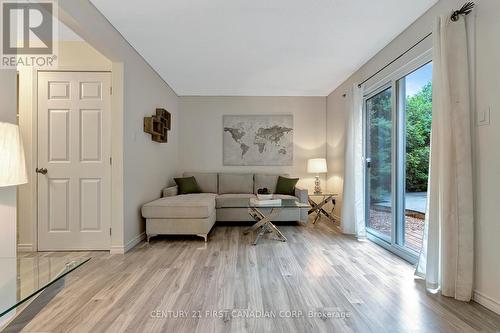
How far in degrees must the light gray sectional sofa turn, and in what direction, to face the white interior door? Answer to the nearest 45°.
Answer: approximately 45° to its right

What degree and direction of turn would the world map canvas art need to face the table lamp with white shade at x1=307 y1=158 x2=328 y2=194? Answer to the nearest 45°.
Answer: approximately 90° to its left

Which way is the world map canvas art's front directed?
toward the camera

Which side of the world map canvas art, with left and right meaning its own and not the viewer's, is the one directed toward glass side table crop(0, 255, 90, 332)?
front

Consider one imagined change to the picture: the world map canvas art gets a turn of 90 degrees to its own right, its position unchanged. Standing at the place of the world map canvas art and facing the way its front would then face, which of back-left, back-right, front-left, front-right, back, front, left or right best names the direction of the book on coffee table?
left

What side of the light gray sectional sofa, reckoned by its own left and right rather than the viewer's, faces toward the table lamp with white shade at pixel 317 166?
left

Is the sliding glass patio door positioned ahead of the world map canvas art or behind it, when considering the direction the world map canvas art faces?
ahead

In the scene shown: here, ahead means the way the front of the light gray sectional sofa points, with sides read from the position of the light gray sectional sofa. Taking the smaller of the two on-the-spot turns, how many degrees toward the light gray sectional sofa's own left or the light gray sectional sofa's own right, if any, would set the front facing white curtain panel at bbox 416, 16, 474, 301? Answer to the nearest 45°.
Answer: approximately 45° to the light gray sectional sofa's own left

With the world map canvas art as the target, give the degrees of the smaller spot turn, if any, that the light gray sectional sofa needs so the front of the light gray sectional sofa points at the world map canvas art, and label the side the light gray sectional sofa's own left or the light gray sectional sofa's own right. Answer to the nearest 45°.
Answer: approximately 135° to the light gray sectional sofa's own left

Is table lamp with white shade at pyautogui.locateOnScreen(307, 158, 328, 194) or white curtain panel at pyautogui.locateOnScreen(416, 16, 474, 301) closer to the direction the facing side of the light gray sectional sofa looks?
the white curtain panel

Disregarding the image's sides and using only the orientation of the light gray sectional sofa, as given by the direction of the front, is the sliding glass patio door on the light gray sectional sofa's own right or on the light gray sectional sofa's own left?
on the light gray sectional sofa's own left

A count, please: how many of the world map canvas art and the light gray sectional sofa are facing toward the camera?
2

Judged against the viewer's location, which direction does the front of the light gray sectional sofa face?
facing the viewer
